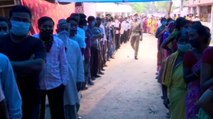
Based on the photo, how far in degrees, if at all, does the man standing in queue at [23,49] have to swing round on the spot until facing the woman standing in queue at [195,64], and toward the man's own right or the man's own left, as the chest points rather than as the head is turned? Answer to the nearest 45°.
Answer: approximately 90° to the man's own left

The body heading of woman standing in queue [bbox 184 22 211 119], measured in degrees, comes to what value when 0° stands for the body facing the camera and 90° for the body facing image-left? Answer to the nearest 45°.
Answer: approximately 45°

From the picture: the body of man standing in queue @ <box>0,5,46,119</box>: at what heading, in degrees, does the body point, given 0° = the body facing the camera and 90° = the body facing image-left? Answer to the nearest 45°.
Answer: approximately 0°

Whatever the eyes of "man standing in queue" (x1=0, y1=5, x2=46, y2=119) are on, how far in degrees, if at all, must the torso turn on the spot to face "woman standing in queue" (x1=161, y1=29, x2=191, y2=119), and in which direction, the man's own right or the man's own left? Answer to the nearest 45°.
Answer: approximately 90° to the man's own left

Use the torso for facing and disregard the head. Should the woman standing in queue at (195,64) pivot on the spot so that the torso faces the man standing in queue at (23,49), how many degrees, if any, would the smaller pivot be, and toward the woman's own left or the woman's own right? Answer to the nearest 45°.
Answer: approximately 45° to the woman's own right

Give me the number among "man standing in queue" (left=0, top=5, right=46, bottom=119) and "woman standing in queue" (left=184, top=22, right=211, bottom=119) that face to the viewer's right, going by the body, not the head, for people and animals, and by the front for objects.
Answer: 0
